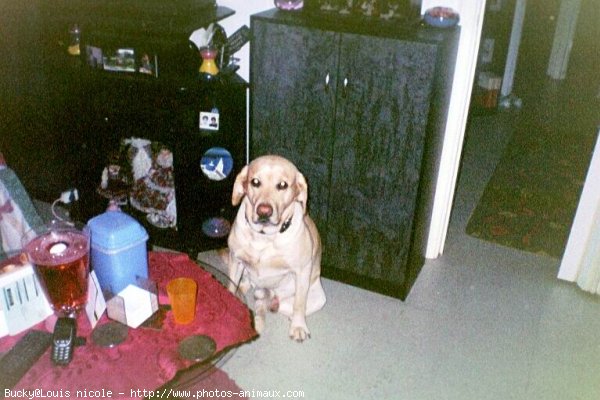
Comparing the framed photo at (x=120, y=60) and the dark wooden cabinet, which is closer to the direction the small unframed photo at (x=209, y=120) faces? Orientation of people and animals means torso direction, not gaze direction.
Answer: the dark wooden cabinet

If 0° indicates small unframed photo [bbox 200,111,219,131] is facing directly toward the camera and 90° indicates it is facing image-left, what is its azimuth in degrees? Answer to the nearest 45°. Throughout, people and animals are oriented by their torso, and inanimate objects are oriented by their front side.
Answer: approximately 0°

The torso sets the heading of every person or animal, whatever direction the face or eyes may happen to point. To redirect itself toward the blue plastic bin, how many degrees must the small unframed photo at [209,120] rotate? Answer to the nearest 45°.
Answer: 0° — it already faces it

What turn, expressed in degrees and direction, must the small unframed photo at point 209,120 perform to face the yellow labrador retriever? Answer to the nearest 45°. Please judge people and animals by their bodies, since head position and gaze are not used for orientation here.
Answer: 0° — it already faces it

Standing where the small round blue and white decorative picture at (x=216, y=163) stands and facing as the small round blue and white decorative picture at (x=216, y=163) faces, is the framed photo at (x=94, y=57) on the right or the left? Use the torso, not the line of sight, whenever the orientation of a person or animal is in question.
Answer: on its right

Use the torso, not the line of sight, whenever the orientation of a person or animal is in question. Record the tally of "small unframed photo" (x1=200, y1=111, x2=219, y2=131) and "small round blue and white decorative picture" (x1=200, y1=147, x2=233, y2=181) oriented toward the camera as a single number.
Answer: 2

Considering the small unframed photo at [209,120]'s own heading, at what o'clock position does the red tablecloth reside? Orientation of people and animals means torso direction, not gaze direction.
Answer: The red tablecloth is roughly at 12 o'clock from the small unframed photo.

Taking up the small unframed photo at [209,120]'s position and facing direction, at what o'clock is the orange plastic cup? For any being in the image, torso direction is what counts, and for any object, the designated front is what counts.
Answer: The orange plastic cup is roughly at 12 o'clock from the small unframed photo.

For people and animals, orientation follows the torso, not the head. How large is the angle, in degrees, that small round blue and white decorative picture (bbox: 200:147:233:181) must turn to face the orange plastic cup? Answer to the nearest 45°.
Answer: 0° — it already faces it

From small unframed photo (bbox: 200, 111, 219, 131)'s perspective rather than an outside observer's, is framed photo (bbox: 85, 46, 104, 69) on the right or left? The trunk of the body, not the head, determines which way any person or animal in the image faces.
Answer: on its right
